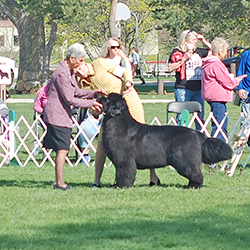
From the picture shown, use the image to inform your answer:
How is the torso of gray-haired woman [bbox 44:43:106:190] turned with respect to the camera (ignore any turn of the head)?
to the viewer's right

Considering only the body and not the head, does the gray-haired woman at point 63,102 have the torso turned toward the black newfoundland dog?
yes

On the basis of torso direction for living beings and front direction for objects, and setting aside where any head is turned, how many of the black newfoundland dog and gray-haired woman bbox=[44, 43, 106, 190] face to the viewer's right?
1

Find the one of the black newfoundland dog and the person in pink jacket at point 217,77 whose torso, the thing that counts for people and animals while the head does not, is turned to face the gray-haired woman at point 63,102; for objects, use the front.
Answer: the black newfoundland dog

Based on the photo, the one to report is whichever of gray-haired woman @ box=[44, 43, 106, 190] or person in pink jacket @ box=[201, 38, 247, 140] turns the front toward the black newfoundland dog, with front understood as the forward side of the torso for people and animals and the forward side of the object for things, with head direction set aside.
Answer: the gray-haired woman

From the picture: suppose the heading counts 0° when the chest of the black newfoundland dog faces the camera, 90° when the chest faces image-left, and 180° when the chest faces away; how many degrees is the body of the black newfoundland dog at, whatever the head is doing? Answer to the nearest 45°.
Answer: approximately 90°

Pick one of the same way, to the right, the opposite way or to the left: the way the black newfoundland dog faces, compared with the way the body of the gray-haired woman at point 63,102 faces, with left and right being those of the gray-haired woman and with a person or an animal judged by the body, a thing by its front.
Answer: the opposite way
